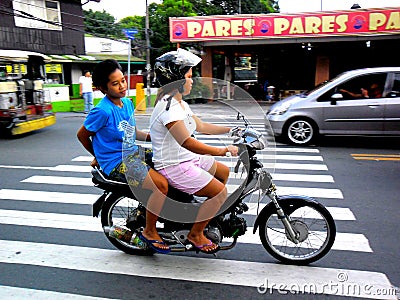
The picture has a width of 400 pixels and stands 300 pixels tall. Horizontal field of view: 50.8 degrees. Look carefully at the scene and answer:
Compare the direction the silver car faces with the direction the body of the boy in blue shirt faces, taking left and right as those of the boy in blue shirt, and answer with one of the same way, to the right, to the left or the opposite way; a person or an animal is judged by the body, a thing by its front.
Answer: the opposite way

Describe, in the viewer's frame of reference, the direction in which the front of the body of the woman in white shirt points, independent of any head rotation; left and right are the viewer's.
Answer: facing to the right of the viewer

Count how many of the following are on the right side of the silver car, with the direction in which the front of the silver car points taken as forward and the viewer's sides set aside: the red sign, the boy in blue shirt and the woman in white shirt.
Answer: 1

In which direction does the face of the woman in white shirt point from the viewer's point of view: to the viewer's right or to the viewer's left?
to the viewer's right

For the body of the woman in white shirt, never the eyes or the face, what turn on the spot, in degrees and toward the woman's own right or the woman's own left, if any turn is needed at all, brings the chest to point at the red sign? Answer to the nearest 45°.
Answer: approximately 90° to the woman's own left

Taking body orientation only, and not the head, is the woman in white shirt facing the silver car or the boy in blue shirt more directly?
the silver car

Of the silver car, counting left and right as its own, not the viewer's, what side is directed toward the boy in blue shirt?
left

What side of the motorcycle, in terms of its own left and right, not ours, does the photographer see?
right

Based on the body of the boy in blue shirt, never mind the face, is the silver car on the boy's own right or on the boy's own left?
on the boy's own left

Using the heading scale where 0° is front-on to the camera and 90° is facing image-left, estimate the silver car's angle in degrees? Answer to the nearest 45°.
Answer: approximately 90°

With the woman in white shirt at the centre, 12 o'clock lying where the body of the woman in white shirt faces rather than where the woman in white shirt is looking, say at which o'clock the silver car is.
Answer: The silver car is roughly at 10 o'clock from the woman in white shirt.

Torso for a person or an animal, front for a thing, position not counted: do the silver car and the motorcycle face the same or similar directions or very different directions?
very different directions
